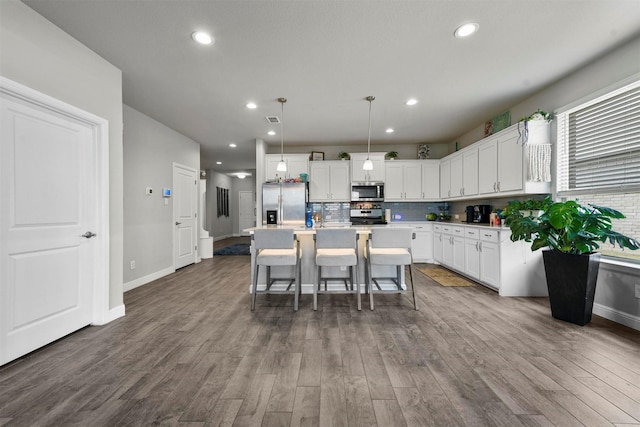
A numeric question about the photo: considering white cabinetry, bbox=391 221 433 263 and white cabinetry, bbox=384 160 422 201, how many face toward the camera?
2

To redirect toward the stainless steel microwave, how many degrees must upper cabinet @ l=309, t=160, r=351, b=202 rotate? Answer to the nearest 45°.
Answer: approximately 90° to its left

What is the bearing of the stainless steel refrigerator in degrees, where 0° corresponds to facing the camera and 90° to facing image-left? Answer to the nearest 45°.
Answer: approximately 0°

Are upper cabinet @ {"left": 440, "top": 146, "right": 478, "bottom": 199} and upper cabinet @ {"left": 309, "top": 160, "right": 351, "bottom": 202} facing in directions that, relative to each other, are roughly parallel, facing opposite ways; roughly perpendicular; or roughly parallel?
roughly perpendicular

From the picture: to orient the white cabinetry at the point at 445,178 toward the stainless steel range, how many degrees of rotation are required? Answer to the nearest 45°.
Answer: approximately 45° to its right

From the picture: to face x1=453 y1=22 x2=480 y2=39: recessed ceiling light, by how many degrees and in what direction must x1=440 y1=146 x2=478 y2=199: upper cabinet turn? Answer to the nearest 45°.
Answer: approximately 45° to its left

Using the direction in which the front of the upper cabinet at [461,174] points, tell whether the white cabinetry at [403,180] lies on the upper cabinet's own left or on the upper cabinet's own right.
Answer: on the upper cabinet's own right

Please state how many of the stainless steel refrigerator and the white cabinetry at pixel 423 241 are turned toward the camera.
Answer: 2

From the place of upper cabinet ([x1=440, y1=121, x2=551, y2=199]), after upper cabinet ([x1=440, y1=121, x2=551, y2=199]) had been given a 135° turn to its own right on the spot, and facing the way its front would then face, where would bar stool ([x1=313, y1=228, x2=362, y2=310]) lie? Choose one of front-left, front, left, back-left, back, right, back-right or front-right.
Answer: back-left

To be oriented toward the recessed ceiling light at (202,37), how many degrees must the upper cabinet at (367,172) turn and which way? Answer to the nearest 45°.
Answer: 0° — it already faces it

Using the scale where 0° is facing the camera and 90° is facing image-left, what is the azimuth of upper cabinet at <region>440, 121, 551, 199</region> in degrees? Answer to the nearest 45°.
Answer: approximately 45°
